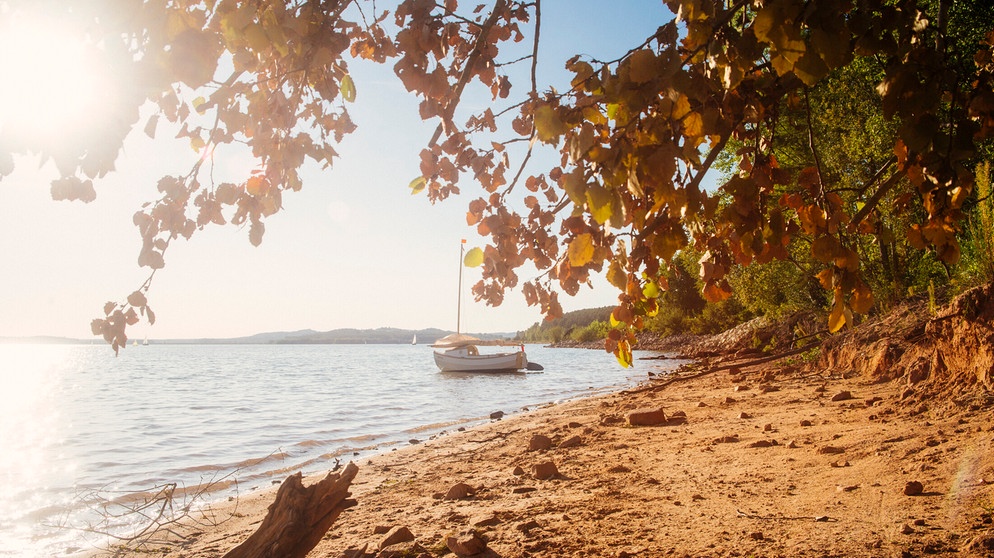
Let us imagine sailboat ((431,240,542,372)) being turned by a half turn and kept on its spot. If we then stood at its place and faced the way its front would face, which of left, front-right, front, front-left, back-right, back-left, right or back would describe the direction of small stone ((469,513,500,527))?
right

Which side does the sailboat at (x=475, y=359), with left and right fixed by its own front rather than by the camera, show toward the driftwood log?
left

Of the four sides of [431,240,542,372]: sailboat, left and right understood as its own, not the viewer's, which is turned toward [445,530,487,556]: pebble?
left

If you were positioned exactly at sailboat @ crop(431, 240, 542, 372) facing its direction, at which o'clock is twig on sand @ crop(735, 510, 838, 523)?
The twig on sand is roughly at 9 o'clock from the sailboat.

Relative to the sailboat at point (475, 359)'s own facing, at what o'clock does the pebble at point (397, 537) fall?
The pebble is roughly at 9 o'clock from the sailboat.

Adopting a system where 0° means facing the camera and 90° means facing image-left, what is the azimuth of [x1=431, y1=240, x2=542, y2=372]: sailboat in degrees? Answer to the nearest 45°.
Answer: approximately 90°

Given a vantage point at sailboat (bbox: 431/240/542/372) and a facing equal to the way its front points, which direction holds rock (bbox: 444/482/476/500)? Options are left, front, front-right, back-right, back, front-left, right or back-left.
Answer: left

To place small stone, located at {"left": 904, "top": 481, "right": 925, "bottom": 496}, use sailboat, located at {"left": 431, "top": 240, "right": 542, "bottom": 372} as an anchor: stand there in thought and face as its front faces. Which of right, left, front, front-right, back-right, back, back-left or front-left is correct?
left
